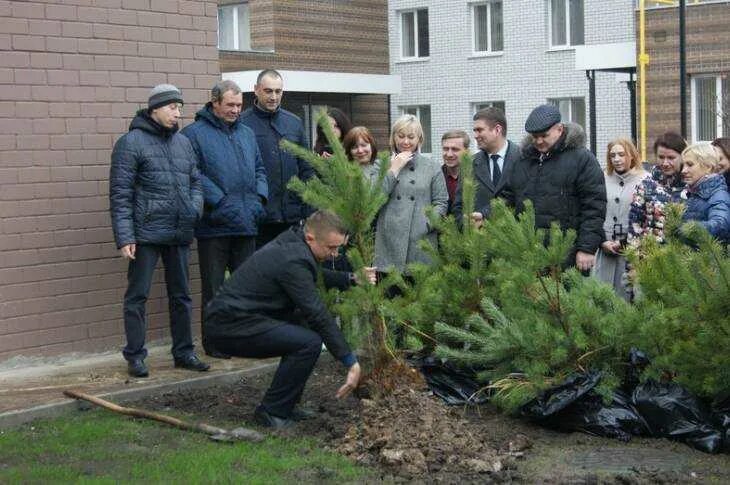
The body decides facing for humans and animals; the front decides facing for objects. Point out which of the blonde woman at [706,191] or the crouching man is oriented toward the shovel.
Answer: the blonde woman

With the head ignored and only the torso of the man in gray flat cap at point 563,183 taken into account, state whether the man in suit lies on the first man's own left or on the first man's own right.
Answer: on the first man's own right

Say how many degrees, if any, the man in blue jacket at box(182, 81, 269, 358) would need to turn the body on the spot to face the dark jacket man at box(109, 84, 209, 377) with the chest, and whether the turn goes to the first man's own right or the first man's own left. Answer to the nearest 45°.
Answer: approximately 90° to the first man's own right

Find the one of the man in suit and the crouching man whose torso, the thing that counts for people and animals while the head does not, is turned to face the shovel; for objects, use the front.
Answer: the man in suit

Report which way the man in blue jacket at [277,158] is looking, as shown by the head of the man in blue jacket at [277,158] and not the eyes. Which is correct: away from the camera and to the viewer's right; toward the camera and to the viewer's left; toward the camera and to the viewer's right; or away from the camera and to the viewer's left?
toward the camera and to the viewer's right

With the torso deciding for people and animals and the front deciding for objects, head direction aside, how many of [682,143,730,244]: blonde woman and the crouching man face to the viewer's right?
1

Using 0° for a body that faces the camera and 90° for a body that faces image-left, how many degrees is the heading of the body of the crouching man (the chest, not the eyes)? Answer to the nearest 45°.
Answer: approximately 270°

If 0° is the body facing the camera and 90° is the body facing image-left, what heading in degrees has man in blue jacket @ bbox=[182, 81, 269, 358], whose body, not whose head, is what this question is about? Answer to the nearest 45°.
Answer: approximately 315°

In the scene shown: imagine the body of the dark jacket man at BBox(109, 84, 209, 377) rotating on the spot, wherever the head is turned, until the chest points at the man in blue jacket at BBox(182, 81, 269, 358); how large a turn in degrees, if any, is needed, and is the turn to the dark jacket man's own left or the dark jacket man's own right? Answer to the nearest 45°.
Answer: approximately 90° to the dark jacket man's own left

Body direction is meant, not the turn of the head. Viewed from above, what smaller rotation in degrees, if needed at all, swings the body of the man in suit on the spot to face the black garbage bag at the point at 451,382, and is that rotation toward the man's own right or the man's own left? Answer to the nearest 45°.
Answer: approximately 45° to the man's own left

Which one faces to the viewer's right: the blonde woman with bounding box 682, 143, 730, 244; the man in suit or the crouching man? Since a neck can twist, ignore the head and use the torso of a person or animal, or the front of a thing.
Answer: the crouching man

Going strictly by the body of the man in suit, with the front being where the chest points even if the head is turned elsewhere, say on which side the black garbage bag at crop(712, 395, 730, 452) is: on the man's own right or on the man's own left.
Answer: on the man's own left
